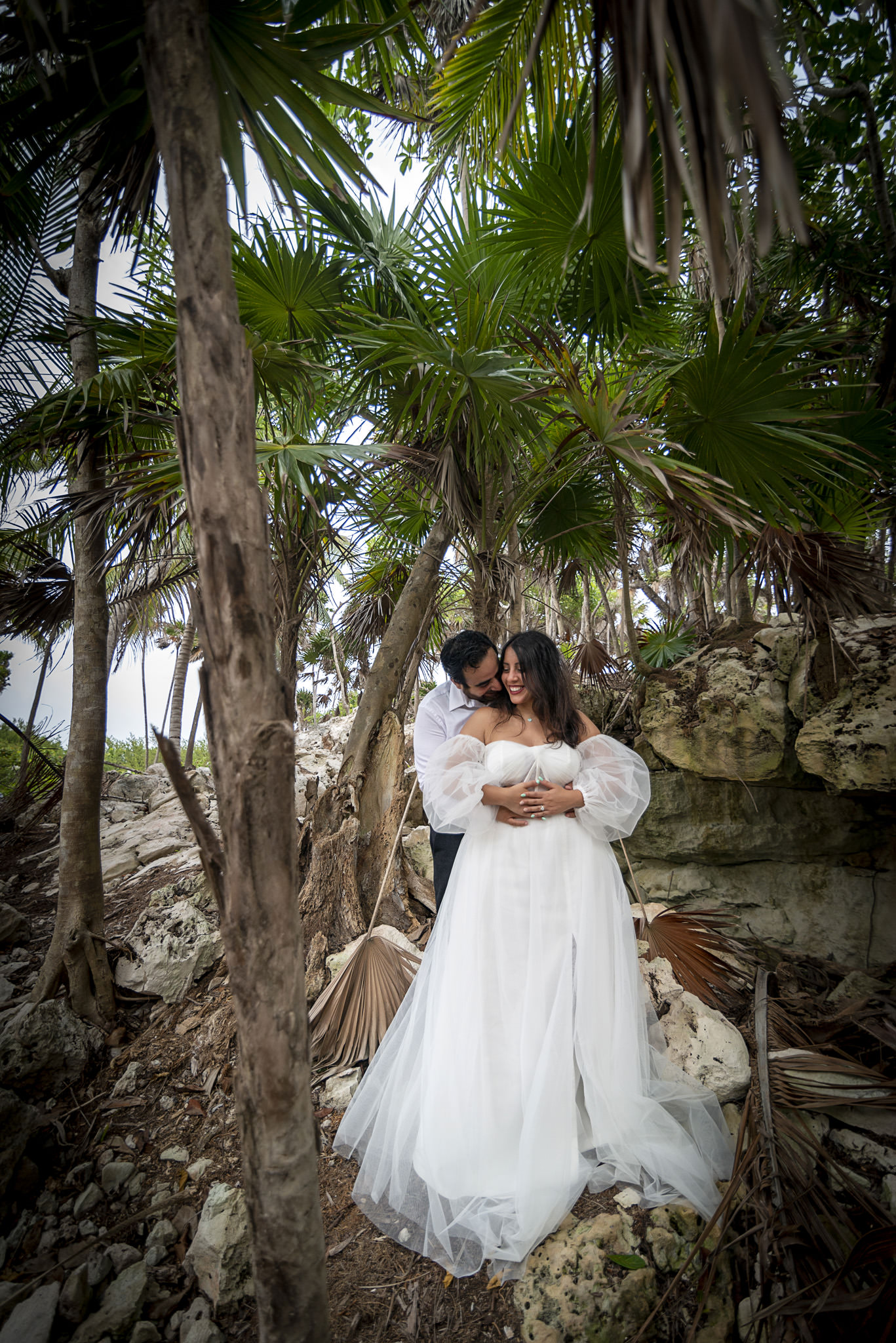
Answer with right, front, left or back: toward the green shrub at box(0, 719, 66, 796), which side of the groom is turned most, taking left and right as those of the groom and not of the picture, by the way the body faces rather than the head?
back

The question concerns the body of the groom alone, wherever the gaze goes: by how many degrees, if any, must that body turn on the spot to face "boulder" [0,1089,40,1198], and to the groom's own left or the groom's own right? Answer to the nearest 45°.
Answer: approximately 90° to the groom's own right

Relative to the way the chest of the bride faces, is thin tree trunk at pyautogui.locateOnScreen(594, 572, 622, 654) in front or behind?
behind

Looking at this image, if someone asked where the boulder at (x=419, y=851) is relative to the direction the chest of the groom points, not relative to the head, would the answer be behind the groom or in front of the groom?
behind

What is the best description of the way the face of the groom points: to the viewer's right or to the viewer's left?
to the viewer's right

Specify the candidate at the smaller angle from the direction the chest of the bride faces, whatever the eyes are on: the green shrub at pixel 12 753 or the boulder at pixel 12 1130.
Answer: the boulder

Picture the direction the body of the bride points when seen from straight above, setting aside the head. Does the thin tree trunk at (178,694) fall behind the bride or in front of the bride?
behind

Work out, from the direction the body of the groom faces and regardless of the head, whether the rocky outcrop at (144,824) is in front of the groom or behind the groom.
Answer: behind

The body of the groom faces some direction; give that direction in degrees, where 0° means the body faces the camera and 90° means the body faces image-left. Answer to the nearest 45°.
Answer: approximately 315°

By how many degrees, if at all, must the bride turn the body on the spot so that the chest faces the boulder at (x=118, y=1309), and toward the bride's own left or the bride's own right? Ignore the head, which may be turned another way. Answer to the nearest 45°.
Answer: approximately 45° to the bride's own right

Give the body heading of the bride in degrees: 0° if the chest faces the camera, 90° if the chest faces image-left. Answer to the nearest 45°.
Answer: approximately 0°
